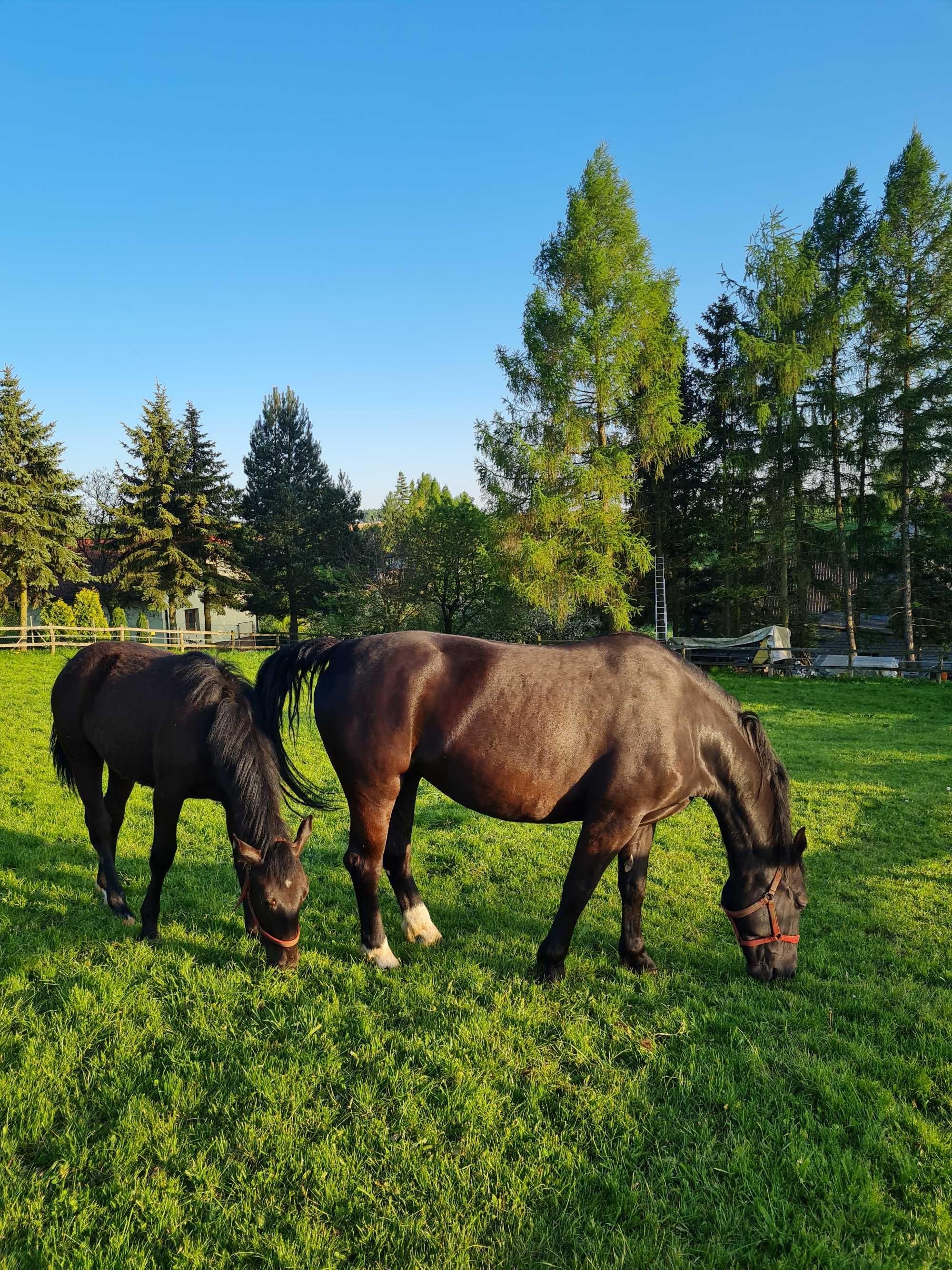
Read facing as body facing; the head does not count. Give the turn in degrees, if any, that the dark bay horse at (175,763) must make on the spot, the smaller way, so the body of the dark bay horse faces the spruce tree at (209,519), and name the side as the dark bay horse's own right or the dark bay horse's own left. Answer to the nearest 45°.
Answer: approximately 135° to the dark bay horse's own left

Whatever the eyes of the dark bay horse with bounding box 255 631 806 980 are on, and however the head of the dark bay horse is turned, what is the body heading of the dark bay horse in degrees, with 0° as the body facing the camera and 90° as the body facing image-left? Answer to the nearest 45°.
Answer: approximately 270°

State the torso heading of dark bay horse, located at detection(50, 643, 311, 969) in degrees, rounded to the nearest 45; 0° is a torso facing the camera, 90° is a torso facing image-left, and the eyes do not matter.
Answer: approximately 315°

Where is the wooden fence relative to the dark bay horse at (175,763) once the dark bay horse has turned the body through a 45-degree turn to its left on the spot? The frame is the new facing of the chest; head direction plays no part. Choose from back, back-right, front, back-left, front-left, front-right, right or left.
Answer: left

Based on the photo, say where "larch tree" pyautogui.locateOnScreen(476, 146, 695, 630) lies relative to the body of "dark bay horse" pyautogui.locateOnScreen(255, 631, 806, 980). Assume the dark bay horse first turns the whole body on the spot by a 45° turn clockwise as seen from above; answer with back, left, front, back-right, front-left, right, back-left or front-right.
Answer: back-left

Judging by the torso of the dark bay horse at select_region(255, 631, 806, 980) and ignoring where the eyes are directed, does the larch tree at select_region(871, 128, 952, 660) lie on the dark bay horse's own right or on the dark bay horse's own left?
on the dark bay horse's own left

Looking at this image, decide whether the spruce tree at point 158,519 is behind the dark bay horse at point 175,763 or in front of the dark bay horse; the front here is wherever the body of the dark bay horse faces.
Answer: behind

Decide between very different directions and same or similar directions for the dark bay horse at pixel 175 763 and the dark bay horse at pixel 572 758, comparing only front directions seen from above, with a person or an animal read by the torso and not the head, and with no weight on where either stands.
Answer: same or similar directions

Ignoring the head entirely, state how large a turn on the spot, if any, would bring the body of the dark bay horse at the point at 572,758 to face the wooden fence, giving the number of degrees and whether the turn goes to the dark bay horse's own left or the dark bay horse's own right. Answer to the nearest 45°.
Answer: approximately 135° to the dark bay horse's own left

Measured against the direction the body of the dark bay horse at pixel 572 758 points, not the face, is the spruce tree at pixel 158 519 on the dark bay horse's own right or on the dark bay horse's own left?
on the dark bay horse's own left

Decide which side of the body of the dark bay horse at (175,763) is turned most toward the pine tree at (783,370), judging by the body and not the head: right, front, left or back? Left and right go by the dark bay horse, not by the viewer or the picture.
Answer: left

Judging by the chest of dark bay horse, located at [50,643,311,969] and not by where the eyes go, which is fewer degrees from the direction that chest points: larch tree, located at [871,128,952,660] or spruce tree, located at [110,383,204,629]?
the larch tree

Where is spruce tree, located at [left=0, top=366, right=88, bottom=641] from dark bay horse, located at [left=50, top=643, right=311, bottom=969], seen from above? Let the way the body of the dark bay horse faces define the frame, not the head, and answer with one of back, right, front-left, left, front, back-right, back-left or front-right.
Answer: back-left

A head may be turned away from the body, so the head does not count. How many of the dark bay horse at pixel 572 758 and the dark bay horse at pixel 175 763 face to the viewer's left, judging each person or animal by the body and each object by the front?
0
